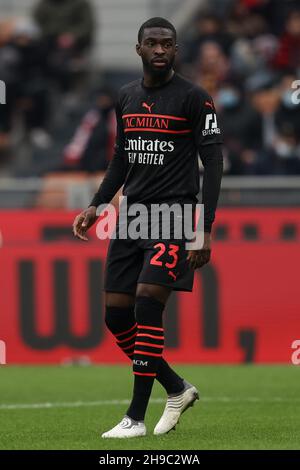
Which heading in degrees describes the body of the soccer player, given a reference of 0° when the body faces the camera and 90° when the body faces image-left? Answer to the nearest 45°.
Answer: approximately 45°

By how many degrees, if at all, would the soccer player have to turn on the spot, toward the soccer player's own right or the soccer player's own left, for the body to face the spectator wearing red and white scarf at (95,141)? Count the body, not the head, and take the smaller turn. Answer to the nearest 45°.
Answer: approximately 135° to the soccer player's own right

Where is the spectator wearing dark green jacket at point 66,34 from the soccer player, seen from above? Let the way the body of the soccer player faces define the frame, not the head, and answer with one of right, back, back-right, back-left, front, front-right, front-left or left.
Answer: back-right

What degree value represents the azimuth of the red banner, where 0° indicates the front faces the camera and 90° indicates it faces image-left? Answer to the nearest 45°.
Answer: approximately 0°

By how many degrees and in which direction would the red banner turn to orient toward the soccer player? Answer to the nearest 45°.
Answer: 0° — it already faces them

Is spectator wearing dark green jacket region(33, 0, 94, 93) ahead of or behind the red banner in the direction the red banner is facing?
behind

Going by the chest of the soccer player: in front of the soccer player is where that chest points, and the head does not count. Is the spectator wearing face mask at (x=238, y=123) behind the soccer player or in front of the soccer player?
behind
